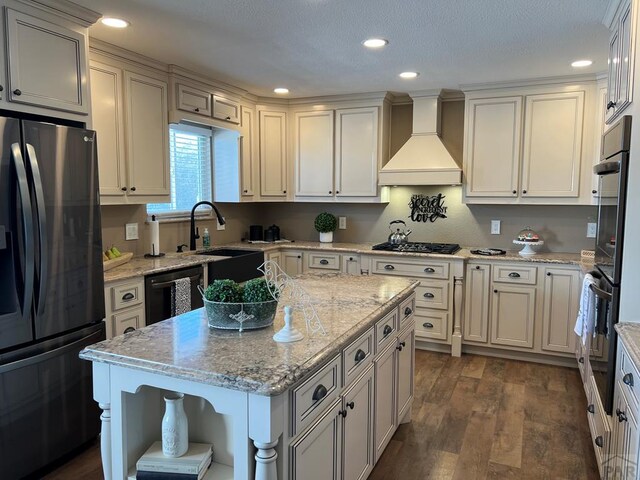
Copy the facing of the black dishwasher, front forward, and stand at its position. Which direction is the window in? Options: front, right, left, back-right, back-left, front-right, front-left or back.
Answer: back-left

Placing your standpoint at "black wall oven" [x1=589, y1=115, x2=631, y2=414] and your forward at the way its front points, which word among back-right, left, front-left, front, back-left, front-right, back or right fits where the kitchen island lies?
front-left

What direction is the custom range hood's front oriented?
toward the camera

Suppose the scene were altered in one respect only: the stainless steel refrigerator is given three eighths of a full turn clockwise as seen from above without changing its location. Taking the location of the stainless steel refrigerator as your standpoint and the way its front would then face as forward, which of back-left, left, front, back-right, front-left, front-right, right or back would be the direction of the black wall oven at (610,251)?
back-left

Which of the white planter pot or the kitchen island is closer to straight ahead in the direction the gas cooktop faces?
the kitchen island

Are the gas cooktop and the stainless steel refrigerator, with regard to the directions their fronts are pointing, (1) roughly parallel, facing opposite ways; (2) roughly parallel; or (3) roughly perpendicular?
roughly perpendicular

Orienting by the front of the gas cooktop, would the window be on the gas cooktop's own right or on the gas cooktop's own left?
on the gas cooktop's own right

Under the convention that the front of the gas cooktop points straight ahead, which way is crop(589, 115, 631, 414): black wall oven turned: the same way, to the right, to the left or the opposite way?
to the right

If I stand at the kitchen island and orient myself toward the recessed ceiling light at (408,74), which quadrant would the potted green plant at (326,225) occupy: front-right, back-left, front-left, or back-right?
front-left

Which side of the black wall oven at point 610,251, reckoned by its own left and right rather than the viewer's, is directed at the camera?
left

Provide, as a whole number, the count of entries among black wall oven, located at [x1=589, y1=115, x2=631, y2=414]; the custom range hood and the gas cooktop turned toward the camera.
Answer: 2

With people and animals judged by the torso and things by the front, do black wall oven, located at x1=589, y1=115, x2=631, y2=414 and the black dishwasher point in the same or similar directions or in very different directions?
very different directions

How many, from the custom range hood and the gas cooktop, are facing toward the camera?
2

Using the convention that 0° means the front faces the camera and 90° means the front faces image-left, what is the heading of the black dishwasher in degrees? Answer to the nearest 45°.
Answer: approximately 315°

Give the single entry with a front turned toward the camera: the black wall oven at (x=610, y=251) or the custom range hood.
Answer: the custom range hood
